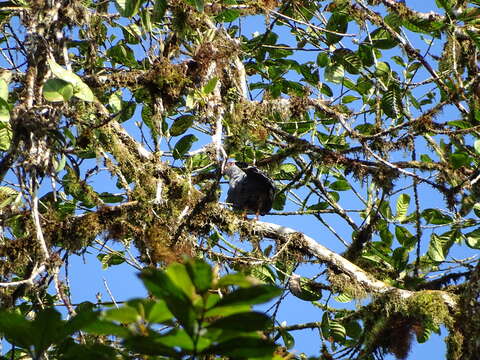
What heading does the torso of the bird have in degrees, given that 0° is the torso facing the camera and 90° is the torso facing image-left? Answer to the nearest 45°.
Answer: approximately 90°

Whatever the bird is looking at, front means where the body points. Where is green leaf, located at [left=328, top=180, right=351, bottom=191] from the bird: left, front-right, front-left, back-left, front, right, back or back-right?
back-right

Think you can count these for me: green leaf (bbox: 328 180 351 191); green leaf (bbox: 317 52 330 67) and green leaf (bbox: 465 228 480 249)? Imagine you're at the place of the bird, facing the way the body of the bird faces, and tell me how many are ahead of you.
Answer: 0

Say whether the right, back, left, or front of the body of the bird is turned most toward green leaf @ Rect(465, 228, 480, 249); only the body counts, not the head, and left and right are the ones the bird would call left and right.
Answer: back

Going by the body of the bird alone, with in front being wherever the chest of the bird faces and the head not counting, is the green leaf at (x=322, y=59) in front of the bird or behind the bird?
behind
